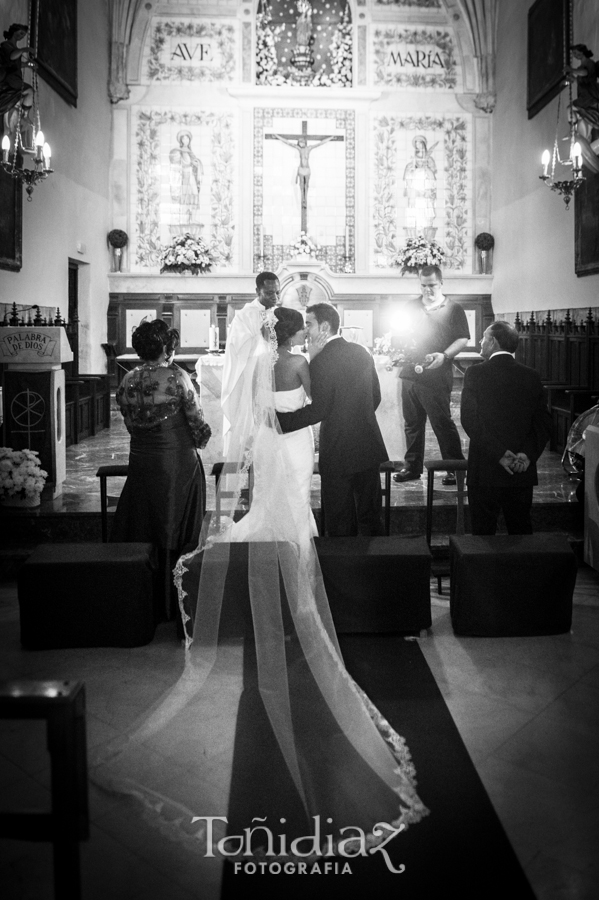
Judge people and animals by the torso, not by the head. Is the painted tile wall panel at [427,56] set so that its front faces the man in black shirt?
yes

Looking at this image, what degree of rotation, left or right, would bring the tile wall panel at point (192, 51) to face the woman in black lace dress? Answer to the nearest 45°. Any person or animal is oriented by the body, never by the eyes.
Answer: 0° — it already faces them

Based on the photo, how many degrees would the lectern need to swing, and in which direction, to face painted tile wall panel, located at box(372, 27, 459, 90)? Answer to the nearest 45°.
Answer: approximately 135° to its left

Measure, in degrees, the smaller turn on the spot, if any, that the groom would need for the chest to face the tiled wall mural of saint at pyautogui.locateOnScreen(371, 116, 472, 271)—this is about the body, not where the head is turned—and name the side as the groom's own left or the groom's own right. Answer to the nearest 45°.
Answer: approximately 45° to the groom's own right

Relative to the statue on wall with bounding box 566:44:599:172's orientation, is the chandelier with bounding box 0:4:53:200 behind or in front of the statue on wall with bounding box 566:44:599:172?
in front

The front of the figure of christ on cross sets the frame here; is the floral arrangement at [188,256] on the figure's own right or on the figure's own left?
on the figure's own right

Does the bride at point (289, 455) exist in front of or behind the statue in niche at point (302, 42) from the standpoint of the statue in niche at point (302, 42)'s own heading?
in front

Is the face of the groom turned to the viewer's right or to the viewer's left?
to the viewer's left

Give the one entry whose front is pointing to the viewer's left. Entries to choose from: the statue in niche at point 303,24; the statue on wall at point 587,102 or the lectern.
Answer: the statue on wall at point 587,102

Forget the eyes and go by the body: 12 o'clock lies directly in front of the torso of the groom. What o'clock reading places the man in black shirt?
The man in black shirt is roughly at 2 o'clock from the groom.
